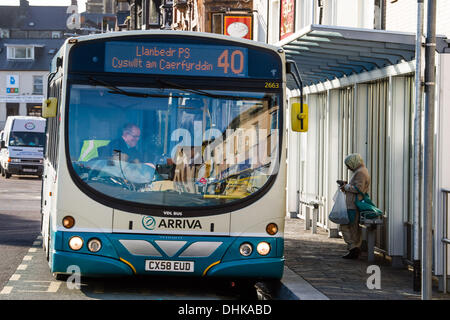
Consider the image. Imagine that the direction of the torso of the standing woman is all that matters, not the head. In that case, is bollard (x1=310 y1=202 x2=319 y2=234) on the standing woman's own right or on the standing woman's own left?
on the standing woman's own right

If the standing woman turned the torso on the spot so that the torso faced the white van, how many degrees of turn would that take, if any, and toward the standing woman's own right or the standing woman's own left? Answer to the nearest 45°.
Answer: approximately 45° to the standing woman's own right

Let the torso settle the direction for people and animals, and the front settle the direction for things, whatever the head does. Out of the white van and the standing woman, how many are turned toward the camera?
1

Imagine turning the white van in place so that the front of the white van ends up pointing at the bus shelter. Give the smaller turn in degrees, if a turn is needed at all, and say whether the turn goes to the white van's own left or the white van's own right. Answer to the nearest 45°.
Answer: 0° — it already faces it

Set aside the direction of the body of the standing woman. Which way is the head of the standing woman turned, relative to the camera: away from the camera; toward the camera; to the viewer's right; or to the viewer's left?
to the viewer's left

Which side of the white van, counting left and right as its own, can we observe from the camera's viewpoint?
front

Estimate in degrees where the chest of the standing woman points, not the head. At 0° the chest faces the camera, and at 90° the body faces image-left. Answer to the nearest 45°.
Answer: approximately 90°

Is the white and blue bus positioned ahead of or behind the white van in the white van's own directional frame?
ahead

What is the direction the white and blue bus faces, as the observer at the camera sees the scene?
facing the viewer

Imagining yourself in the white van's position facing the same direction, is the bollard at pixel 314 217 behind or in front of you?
in front
